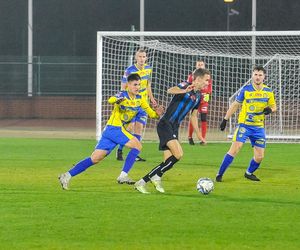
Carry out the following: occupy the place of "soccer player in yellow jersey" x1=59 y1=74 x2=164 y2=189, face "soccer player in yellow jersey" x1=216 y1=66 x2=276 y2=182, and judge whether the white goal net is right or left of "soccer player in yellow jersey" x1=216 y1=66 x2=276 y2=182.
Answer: left

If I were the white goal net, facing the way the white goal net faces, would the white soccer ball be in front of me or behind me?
in front

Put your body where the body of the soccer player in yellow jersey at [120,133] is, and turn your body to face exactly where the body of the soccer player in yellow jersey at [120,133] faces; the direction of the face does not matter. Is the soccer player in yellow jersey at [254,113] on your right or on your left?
on your left

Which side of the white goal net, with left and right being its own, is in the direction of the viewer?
front

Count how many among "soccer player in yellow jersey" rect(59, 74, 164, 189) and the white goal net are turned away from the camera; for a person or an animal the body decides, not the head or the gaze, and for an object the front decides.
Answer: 0

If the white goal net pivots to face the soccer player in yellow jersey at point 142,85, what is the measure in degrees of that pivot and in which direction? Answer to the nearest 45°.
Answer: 0° — it already faces them

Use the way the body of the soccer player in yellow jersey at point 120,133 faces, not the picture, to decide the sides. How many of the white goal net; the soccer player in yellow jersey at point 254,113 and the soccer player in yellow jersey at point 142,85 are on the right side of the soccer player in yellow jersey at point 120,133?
0

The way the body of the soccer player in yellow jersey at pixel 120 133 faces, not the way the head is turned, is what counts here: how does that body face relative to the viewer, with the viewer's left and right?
facing the viewer and to the right of the viewer

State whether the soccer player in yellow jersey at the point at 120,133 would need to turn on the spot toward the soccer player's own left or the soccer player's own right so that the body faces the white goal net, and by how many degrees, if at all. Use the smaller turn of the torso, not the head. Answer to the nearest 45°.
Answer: approximately 135° to the soccer player's own left

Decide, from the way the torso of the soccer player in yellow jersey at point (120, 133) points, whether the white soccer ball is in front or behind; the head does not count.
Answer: in front

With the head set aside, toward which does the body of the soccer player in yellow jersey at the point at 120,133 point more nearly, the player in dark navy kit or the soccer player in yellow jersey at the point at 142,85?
the player in dark navy kit

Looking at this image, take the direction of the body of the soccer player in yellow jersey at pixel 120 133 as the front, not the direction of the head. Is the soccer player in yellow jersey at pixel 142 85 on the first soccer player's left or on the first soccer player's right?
on the first soccer player's left

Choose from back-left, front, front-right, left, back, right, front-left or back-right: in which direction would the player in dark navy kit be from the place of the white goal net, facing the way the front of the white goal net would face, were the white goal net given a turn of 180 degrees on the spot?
back
